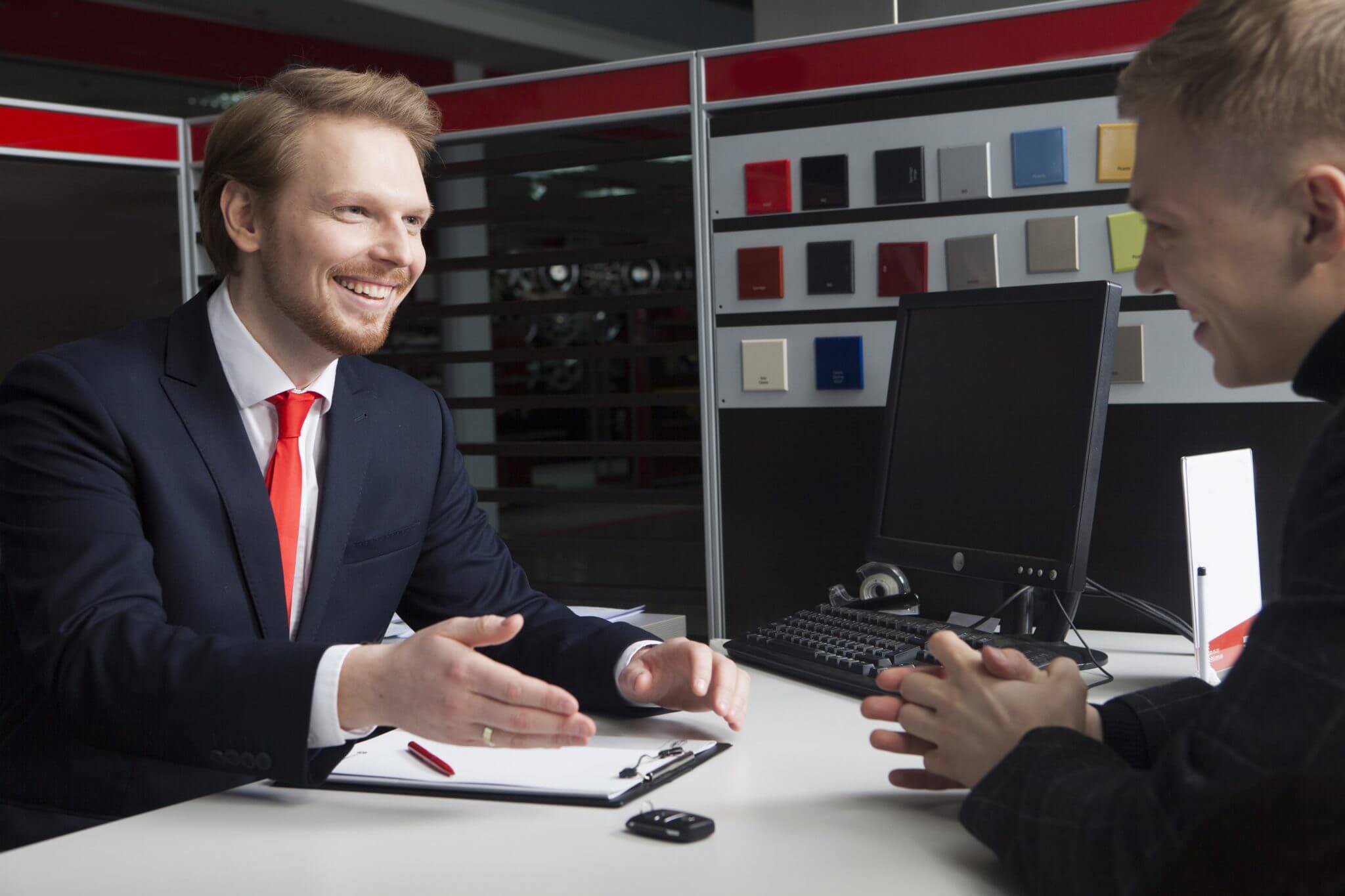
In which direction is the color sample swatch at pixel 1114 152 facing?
toward the camera

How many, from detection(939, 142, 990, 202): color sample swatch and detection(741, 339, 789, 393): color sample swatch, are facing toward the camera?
2

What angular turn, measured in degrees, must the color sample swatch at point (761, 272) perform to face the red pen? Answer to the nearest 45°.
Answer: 0° — it already faces it

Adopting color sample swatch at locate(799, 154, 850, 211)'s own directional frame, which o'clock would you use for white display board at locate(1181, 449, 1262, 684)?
The white display board is roughly at 11 o'clock from the color sample swatch.

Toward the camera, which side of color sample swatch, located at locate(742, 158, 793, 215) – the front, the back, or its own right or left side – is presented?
front

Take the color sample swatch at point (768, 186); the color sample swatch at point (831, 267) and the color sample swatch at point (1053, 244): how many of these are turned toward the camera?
3

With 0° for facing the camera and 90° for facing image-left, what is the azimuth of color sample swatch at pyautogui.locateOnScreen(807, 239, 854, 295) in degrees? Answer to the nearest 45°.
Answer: approximately 0°

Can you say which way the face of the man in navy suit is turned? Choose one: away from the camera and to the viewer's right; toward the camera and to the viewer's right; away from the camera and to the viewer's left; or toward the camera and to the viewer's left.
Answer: toward the camera and to the viewer's right

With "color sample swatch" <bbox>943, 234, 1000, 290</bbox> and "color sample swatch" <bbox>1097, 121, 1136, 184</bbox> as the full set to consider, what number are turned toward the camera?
2

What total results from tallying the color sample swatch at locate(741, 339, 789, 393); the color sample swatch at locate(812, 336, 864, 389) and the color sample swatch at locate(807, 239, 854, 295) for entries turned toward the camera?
3

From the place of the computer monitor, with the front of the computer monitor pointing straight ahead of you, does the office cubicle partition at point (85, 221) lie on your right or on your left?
on your right

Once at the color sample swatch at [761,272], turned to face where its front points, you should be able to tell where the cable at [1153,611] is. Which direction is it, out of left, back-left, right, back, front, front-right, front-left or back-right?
front-left
